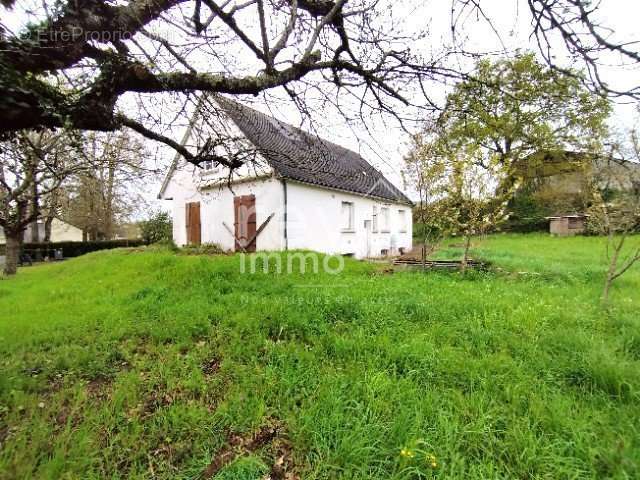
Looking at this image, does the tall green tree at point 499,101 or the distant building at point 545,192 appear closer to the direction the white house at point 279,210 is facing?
the tall green tree

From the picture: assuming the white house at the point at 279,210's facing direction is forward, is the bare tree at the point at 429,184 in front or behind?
in front

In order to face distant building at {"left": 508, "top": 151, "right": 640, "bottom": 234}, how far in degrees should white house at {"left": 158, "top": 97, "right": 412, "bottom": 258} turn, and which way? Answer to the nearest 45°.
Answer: approximately 90° to its left

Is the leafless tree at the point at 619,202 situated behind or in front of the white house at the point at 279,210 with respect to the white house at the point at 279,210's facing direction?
in front
